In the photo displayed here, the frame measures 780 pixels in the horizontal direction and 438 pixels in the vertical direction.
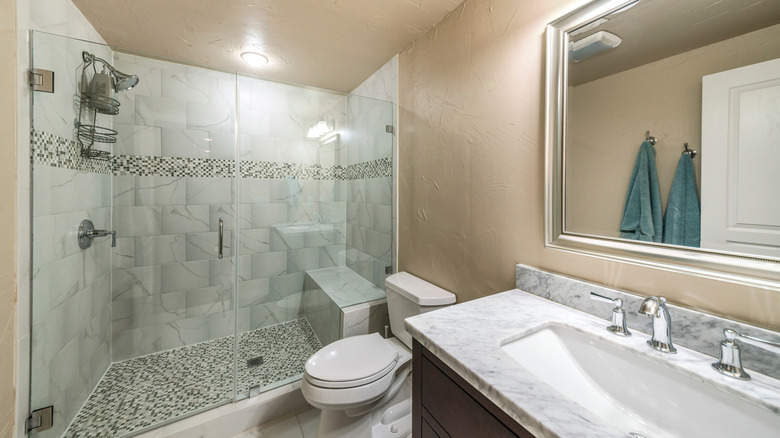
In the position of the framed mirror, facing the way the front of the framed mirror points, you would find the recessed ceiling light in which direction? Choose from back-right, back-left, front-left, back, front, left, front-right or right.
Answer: front-right

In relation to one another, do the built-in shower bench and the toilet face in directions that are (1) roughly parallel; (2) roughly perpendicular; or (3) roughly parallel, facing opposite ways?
roughly parallel

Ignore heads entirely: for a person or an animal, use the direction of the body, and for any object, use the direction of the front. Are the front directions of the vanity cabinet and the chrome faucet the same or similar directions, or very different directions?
same or similar directions

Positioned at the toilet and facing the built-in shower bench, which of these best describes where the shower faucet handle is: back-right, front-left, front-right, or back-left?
front-left

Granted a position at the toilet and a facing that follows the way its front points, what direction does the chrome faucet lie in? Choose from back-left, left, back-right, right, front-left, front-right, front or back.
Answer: left

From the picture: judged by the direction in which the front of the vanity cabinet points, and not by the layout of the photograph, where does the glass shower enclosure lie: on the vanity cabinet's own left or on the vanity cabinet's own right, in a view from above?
on the vanity cabinet's own right

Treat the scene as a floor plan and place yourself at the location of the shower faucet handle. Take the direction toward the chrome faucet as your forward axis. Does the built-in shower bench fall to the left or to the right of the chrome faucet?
left

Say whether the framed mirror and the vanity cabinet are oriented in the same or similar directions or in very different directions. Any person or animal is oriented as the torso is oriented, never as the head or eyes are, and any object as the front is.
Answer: same or similar directions

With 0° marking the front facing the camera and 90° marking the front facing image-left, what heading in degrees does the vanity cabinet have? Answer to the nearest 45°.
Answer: approximately 45°

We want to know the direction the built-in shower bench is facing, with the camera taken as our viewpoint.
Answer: facing the viewer and to the left of the viewer

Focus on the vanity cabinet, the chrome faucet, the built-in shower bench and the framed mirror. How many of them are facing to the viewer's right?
0

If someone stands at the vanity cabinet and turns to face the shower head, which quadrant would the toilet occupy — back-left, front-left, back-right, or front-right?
front-right

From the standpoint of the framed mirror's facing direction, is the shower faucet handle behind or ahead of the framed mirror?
ahead
